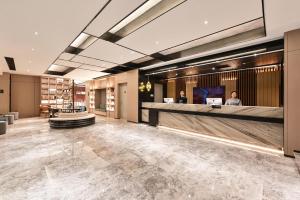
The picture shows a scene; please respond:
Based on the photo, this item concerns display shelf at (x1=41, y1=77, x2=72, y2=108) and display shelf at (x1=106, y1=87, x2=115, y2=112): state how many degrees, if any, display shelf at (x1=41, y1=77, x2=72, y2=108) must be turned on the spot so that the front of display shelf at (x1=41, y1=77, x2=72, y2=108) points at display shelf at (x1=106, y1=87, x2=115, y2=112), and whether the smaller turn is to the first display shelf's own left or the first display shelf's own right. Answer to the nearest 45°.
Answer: approximately 45° to the first display shelf's own left

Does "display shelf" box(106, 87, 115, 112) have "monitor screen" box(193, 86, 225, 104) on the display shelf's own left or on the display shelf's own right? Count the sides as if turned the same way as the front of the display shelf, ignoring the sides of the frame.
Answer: on the display shelf's own left

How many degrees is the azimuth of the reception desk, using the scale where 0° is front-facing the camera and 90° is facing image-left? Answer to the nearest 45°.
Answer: approximately 45°

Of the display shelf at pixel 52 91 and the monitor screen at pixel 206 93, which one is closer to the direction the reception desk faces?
the display shelf

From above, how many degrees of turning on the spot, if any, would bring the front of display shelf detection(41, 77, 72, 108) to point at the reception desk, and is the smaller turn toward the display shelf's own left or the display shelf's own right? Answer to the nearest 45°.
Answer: approximately 45° to the display shelf's own left

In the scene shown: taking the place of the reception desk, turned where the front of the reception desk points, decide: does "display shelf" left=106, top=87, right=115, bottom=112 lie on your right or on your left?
on your right

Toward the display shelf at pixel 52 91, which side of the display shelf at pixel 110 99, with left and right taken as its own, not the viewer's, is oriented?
right

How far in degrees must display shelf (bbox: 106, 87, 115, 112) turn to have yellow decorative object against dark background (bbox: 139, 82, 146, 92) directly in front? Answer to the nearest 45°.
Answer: approximately 90° to its left
